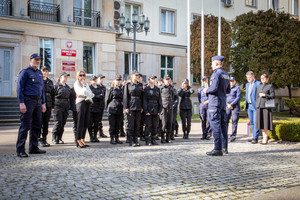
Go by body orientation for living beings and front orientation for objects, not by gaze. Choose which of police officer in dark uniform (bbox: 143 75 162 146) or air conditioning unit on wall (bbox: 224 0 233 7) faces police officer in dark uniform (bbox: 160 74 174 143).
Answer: the air conditioning unit on wall

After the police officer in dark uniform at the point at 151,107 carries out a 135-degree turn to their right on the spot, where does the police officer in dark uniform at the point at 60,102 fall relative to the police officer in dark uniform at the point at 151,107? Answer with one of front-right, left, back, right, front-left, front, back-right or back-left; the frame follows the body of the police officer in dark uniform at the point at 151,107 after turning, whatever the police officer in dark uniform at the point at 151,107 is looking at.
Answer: front-left

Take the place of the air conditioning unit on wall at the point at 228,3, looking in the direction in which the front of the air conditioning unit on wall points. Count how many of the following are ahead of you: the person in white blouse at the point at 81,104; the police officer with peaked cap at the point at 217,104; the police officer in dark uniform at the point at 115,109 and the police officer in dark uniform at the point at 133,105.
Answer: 4

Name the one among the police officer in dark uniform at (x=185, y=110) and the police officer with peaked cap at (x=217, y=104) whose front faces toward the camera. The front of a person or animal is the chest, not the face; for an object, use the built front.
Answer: the police officer in dark uniform

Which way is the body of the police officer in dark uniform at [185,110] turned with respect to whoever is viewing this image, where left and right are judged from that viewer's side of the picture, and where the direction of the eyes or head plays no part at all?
facing the viewer

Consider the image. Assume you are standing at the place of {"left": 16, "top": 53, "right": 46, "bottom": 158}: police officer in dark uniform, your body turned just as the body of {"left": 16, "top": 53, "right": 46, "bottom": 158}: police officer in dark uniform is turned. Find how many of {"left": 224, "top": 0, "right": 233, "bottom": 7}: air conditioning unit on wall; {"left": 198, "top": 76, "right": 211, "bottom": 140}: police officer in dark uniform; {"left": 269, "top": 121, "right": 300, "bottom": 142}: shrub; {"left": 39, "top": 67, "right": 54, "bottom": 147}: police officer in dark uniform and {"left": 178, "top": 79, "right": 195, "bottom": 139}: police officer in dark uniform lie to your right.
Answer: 0

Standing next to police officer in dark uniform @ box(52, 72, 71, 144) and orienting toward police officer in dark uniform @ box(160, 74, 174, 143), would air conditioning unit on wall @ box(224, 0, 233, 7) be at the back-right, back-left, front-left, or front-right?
front-left

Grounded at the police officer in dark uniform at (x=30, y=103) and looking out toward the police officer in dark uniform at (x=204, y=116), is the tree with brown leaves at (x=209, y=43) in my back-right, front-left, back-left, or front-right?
front-left

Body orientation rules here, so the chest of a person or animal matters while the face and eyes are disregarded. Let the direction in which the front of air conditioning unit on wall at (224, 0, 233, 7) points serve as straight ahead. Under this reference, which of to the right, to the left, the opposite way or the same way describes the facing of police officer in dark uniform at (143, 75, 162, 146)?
the same way

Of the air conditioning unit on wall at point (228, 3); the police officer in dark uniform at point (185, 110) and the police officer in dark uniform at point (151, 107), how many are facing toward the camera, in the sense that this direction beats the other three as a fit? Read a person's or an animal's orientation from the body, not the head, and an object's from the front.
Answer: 3

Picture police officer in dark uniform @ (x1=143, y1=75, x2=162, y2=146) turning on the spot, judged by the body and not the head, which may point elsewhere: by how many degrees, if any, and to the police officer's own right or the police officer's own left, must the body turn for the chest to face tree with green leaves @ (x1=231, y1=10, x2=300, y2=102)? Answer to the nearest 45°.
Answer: approximately 135° to the police officer's own left

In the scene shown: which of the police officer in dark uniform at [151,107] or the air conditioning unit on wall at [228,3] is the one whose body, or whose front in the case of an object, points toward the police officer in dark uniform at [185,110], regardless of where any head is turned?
the air conditioning unit on wall

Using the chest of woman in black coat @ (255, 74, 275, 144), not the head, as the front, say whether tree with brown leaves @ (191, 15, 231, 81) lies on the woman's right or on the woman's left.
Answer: on the woman's right

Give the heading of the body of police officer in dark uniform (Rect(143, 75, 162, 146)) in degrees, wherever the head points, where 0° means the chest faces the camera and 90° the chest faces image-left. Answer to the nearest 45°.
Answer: approximately 0°

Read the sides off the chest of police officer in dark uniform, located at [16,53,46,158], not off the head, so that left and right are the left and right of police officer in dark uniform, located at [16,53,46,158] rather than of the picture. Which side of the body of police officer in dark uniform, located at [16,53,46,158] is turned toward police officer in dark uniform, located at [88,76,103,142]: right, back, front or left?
left

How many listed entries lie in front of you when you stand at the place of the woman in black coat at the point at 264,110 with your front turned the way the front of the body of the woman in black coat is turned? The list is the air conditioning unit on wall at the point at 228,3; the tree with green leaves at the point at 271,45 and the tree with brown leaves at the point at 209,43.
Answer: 0

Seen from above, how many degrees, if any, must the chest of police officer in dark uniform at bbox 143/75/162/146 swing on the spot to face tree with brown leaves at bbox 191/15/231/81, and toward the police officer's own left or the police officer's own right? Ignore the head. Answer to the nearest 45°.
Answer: approximately 180°

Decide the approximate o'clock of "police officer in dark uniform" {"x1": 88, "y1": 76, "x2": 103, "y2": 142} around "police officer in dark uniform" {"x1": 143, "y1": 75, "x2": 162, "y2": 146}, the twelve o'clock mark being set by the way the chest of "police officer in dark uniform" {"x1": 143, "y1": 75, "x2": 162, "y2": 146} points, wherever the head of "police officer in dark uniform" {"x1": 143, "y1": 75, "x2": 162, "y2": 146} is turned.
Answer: "police officer in dark uniform" {"x1": 88, "y1": 76, "x2": 103, "y2": 142} is roughly at 4 o'clock from "police officer in dark uniform" {"x1": 143, "y1": 75, "x2": 162, "y2": 146}.

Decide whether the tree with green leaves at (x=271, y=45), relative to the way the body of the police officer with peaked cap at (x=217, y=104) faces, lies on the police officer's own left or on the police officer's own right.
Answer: on the police officer's own right

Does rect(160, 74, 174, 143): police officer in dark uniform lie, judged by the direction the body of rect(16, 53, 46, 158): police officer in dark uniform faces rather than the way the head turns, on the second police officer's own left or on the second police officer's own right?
on the second police officer's own left
